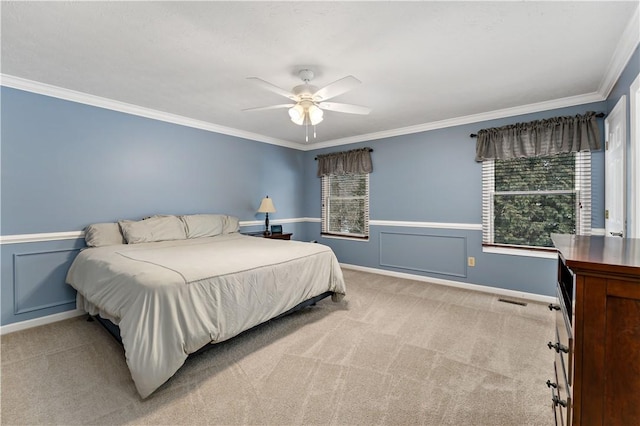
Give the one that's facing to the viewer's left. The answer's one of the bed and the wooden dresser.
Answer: the wooden dresser

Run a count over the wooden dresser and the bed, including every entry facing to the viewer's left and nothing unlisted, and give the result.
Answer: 1

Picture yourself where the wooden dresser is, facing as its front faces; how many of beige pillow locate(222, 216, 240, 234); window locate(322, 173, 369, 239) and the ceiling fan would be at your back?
0

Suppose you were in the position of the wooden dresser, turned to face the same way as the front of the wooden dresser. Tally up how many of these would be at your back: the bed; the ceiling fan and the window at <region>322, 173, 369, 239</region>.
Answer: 0

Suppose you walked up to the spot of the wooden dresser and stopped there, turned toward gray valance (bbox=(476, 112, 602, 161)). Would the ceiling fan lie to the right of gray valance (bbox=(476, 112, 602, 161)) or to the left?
left

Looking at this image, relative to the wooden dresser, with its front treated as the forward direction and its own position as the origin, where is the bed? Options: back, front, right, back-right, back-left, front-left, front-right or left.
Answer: front

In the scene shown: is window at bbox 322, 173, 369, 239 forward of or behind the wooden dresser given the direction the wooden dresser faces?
forward

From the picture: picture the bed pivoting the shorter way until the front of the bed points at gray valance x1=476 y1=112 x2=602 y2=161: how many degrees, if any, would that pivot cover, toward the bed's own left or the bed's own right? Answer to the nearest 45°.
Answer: approximately 45° to the bed's own left

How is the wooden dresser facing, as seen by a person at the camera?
facing to the left of the viewer

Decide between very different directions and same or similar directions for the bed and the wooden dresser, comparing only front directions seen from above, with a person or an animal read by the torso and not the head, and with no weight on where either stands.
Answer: very different directions

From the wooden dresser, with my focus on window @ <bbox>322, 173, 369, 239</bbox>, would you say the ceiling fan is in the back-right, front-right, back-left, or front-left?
front-left

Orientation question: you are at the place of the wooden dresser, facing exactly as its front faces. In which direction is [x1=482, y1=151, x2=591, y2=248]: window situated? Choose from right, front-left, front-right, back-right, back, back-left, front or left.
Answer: right

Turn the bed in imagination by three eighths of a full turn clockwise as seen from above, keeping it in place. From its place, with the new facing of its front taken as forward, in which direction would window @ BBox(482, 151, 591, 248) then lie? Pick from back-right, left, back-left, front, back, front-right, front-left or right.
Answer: back
